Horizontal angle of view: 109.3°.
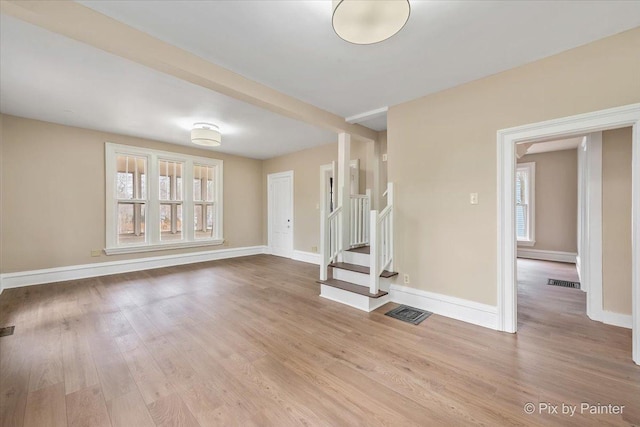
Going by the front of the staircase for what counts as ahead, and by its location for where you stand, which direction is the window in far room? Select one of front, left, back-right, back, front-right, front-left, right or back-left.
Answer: back

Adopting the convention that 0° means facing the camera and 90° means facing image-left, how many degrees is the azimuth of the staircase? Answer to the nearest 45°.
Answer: approximately 45°

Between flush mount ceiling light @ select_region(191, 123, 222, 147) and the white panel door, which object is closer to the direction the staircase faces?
the flush mount ceiling light

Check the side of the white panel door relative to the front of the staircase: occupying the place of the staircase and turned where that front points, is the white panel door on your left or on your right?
on your right

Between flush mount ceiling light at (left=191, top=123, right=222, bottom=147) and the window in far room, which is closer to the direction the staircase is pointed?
the flush mount ceiling light

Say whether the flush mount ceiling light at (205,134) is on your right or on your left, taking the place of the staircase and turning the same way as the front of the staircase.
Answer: on your right
